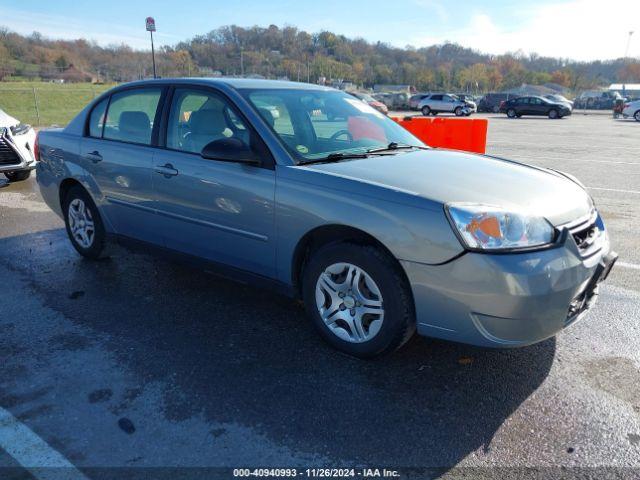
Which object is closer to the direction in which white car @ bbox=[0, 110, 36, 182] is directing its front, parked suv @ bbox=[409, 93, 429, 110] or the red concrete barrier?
the red concrete barrier

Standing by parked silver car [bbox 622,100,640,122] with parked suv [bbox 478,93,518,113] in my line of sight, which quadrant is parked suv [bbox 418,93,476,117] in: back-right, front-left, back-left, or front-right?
front-left

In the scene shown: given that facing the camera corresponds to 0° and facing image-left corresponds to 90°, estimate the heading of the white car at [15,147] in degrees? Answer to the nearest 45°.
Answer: approximately 315°

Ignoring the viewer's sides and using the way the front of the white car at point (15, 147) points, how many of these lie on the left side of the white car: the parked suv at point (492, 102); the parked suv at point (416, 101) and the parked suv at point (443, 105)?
3

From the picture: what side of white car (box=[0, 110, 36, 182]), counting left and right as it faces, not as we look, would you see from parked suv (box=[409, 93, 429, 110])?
left

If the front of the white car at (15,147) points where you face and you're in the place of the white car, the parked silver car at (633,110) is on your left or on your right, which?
on your left

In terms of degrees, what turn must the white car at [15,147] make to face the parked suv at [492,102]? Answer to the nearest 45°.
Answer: approximately 90° to its left

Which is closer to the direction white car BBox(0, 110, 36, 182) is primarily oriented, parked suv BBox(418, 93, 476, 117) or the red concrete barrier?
the red concrete barrier

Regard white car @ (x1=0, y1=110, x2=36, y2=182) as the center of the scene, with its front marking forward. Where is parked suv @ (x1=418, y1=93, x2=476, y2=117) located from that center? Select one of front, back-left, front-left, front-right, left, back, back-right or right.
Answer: left
